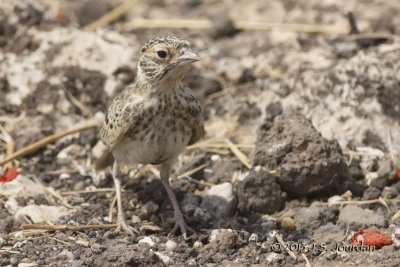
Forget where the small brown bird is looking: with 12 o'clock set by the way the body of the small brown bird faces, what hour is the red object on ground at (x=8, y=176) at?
The red object on ground is roughly at 5 o'clock from the small brown bird.

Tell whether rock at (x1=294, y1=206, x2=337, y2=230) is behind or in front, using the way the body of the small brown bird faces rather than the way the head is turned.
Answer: in front

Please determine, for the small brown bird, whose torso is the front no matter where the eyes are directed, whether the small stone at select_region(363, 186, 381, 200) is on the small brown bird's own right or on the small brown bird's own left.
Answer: on the small brown bird's own left

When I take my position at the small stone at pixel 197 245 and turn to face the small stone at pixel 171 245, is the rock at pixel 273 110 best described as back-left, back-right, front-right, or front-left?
back-right

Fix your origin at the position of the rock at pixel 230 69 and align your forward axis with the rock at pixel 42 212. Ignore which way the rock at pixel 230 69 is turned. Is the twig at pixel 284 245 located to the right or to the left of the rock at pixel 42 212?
left

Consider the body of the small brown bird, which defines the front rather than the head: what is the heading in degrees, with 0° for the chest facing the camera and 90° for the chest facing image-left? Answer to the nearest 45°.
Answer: approximately 315°

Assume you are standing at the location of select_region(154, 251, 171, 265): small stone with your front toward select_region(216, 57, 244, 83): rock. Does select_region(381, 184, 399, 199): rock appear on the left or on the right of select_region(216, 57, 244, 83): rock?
right
